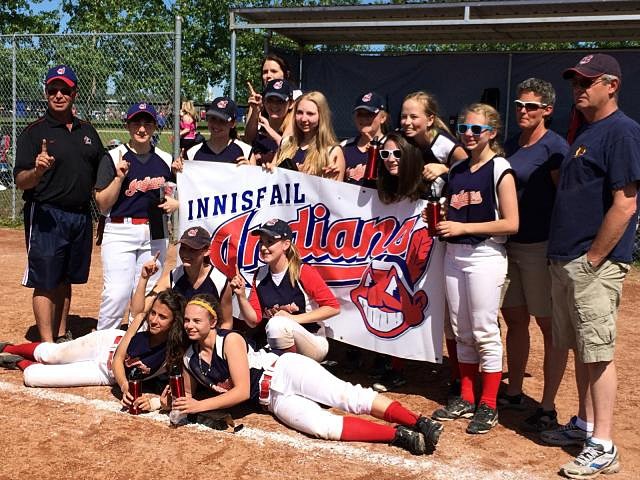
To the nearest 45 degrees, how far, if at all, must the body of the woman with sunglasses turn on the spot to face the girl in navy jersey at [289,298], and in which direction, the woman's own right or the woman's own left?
approximately 45° to the woman's own right

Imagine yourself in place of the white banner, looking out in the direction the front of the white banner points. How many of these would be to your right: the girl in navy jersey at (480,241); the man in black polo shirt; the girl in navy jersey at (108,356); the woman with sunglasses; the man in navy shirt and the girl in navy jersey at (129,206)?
3

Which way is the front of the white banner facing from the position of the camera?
facing the viewer

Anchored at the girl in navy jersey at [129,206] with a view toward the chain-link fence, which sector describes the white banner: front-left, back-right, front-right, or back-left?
back-right

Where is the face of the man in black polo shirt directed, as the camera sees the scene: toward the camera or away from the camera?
toward the camera

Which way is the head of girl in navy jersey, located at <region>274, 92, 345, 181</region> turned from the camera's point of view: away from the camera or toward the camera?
toward the camera

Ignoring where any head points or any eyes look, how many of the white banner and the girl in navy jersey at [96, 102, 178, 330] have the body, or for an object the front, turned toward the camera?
2

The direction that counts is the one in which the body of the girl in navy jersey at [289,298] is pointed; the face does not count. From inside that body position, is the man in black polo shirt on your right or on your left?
on your right

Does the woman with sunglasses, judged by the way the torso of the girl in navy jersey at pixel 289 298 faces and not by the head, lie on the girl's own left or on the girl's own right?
on the girl's own left

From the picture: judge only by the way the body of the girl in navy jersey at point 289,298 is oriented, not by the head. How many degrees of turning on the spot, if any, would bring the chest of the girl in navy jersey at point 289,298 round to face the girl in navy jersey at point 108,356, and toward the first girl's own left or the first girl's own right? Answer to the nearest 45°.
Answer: approximately 45° to the first girl's own right

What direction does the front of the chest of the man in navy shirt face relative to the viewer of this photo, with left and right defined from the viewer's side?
facing the viewer and to the left of the viewer

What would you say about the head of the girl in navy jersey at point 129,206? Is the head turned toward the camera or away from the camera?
toward the camera

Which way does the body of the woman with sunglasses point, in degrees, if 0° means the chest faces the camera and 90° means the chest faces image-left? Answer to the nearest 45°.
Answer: approximately 45°

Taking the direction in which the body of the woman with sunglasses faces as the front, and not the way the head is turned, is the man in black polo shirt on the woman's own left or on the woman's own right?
on the woman's own right

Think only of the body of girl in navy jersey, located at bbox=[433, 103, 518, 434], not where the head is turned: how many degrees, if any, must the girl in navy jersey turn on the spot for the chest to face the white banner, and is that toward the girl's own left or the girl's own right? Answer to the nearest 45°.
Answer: approximately 90° to the girl's own right

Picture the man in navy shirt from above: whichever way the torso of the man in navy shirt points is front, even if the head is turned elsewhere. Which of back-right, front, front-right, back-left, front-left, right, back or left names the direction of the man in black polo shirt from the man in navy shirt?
front-right
